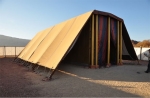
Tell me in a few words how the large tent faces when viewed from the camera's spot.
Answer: facing the viewer and to the right of the viewer
